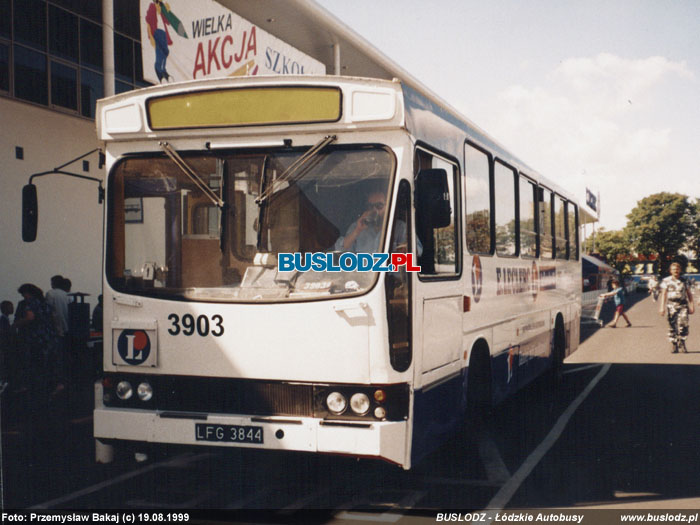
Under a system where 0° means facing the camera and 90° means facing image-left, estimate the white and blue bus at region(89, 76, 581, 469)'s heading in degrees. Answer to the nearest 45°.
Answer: approximately 45°

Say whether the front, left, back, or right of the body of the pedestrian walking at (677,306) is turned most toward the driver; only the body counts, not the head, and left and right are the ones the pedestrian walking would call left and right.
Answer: front

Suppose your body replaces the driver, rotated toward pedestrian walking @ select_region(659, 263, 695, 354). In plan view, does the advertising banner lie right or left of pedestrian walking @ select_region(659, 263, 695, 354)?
left

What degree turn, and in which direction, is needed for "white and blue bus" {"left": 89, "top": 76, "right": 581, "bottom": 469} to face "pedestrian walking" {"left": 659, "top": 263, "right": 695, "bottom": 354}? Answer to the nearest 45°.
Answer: approximately 180°

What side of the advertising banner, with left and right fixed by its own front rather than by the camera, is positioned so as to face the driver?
front

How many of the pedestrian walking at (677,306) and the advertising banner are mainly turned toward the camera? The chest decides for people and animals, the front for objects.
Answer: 2

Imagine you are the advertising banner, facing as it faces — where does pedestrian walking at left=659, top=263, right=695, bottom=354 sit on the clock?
The pedestrian walking is roughly at 9 o'clock from the advertising banner.
